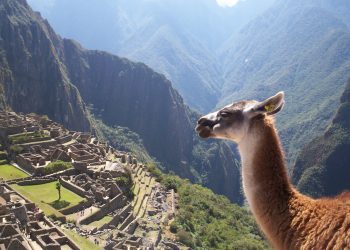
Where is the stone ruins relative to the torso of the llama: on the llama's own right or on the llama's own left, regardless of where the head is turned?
on the llama's own right

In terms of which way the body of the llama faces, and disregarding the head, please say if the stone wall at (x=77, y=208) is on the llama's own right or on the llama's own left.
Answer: on the llama's own right

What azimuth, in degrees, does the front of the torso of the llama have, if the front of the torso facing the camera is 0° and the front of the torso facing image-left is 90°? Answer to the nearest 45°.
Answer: approximately 90°
